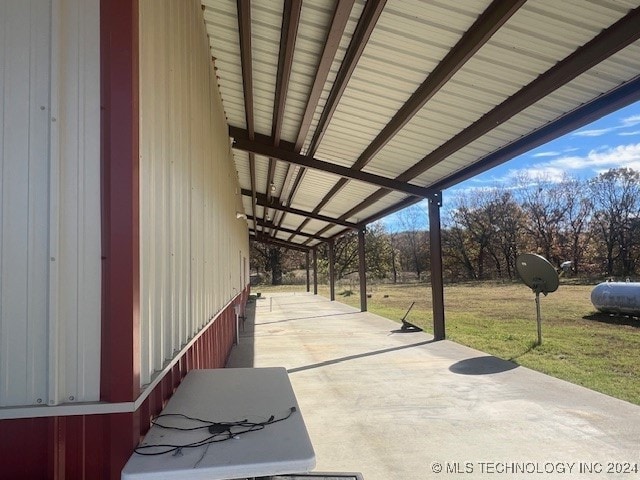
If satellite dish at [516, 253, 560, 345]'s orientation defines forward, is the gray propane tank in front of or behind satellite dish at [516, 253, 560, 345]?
in front
